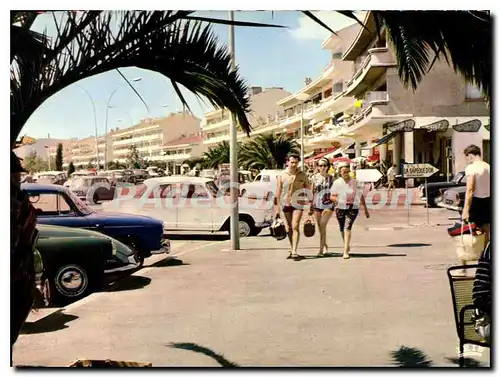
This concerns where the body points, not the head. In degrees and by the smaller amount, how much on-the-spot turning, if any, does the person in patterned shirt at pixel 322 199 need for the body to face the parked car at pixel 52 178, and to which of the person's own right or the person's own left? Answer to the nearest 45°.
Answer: approximately 90° to the person's own right

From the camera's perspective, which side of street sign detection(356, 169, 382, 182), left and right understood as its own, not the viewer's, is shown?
front

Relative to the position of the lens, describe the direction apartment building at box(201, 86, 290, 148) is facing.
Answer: facing the viewer and to the left of the viewer

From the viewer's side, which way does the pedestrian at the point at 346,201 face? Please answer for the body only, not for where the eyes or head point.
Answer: toward the camera

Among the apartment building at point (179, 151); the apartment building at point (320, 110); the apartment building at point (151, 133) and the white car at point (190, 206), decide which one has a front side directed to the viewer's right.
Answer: the white car

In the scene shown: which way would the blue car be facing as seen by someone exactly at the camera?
facing to the right of the viewer

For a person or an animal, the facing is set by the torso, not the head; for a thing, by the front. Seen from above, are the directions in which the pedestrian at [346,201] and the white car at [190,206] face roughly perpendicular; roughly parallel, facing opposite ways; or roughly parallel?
roughly perpendicular

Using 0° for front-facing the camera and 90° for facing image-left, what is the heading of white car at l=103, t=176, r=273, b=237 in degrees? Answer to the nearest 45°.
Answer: approximately 270°
